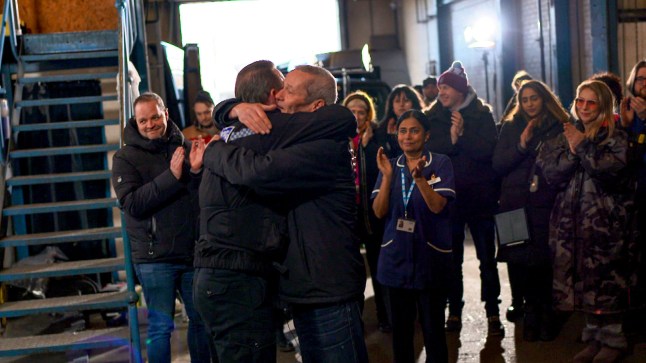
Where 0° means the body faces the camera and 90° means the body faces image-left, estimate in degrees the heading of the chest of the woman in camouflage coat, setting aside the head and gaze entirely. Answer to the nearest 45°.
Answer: approximately 45°

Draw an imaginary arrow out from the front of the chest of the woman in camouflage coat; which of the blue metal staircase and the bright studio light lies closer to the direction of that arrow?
the blue metal staircase

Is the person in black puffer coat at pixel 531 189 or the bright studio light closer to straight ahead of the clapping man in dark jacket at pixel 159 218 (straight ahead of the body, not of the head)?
the person in black puffer coat

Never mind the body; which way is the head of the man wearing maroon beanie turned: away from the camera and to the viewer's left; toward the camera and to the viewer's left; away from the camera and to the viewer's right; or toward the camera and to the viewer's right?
toward the camera and to the viewer's left

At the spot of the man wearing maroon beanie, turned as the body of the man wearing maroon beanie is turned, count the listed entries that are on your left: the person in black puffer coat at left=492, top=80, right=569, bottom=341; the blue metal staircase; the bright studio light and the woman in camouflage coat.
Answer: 2

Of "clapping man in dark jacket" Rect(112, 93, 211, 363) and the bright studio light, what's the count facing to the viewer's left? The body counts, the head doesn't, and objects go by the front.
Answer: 0

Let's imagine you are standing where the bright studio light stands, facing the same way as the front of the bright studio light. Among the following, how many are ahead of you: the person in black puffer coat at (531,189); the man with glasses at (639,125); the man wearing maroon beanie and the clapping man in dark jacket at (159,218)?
4

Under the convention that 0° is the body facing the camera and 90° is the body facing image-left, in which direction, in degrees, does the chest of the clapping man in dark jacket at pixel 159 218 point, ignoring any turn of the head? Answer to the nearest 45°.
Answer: approximately 315°

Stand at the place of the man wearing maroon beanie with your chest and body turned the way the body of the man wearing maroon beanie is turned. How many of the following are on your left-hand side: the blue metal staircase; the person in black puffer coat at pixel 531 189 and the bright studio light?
1

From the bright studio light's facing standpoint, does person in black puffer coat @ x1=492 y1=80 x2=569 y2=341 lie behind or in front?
in front

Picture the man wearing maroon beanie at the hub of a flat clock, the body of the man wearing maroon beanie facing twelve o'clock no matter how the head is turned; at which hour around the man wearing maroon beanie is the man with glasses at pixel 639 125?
The man with glasses is roughly at 8 o'clock from the man wearing maroon beanie.

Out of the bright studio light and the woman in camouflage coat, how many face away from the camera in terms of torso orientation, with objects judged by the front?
0

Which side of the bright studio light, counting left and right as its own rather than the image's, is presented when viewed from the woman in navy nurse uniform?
front
